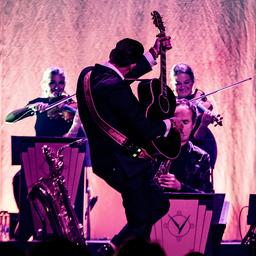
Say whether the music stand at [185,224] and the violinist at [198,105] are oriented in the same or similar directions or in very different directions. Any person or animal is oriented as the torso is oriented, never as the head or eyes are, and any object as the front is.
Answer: same or similar directions

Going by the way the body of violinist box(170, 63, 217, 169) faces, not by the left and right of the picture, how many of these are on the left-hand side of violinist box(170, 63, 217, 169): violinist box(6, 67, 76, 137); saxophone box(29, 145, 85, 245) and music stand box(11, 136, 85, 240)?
0

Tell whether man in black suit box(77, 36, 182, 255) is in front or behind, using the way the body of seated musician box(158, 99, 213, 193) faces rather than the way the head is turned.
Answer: in front

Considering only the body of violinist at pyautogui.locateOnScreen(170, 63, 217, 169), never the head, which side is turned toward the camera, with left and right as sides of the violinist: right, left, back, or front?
front

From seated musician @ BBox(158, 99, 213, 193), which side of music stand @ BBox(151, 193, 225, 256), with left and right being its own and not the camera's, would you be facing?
back

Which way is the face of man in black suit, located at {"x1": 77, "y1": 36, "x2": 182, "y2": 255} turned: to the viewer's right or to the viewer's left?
to the viewer's right

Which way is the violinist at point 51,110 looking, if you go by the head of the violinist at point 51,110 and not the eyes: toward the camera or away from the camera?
toward the camera

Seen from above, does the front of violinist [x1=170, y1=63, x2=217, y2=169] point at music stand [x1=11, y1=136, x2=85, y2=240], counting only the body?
no

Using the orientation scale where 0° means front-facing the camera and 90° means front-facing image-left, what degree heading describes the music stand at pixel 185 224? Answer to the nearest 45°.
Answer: approximately 0°

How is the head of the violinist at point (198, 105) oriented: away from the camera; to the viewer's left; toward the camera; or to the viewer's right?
toward the camera

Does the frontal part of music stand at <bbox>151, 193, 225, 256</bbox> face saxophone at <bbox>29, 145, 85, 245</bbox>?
no

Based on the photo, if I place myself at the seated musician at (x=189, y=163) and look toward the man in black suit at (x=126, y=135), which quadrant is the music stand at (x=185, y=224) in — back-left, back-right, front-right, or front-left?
front-left

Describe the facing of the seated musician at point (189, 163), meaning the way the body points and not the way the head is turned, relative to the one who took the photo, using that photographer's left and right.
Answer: facing the viewer and to the left of the viewer
